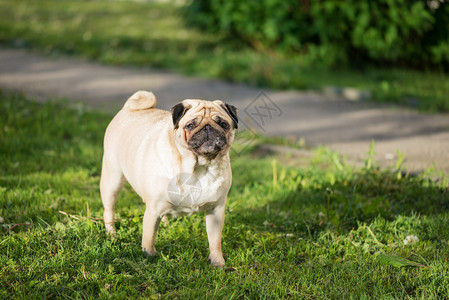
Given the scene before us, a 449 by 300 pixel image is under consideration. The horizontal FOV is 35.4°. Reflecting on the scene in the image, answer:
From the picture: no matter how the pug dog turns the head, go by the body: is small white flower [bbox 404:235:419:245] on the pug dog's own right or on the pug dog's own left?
on the pug dog's own left

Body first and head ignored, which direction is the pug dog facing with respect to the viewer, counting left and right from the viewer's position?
facing the viewer and to the right of the viewer
